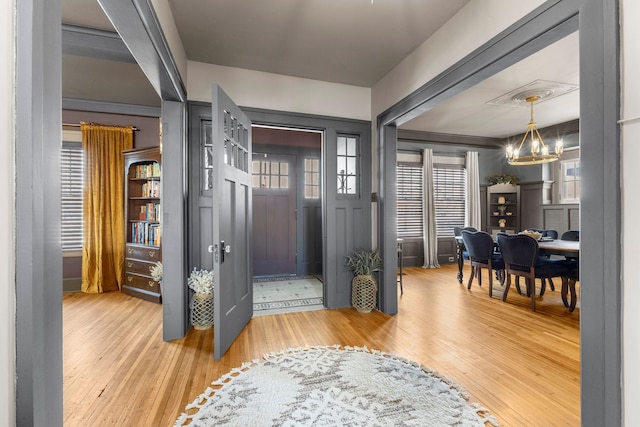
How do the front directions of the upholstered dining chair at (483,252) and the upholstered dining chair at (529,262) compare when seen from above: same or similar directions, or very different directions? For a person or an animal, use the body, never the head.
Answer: same or similar directions

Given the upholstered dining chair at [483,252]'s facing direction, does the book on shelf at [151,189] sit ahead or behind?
behind

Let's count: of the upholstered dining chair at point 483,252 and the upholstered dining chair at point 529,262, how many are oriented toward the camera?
0

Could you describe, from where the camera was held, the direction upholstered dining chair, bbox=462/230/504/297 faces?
facing away from the viewer and to the right of the viewer

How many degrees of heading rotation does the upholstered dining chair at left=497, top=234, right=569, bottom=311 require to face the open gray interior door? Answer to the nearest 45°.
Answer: approximately 180°

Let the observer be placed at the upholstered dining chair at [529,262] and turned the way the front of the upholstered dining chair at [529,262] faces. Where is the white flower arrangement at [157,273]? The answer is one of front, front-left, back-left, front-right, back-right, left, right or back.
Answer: back

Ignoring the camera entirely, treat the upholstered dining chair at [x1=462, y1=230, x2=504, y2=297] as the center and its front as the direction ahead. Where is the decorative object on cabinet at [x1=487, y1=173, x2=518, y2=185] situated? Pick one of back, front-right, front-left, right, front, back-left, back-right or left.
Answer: front-left

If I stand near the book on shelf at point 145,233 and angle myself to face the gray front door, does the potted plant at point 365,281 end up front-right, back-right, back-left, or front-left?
front-right

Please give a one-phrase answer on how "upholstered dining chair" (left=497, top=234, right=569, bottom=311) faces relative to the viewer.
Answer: facing away from the viewer and to the right of the viewer
